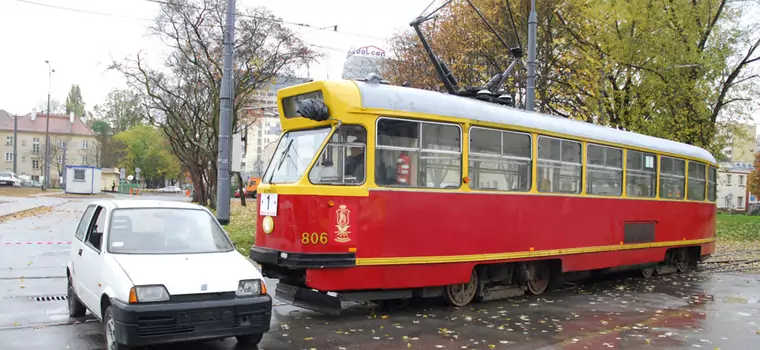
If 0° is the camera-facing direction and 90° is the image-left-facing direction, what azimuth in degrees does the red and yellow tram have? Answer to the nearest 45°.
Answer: approximately 45°

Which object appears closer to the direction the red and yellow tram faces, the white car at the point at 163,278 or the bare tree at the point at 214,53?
the white car

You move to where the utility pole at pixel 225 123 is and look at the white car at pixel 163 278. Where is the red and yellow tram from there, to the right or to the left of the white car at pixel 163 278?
left

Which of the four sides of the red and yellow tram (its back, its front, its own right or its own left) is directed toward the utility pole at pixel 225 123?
right

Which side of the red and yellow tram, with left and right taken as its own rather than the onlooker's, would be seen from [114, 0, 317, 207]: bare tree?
right

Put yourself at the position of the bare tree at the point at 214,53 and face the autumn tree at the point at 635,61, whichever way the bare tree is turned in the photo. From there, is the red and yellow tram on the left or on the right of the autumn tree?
right

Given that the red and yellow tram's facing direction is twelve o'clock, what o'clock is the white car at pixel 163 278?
The white car is roughly at 12 o'clock from the red and yellow tram.

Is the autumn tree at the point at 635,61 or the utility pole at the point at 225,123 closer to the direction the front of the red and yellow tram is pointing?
the utility pole

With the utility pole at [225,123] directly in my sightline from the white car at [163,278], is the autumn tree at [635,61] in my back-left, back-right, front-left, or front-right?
front-right

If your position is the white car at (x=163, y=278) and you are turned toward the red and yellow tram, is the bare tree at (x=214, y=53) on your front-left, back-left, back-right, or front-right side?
front-left
